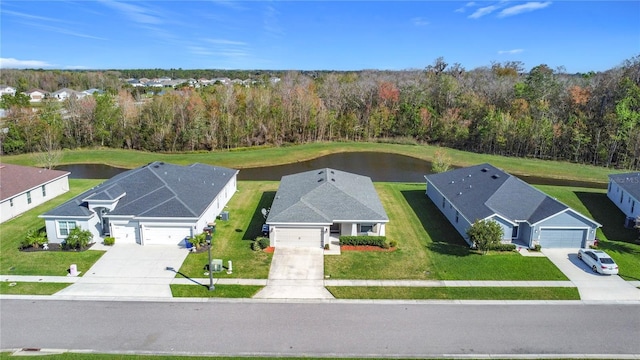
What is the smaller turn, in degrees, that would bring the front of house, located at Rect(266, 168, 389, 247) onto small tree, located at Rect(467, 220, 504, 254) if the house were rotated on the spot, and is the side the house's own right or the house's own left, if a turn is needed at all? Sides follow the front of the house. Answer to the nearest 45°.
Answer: approximately 90° to the house's own left

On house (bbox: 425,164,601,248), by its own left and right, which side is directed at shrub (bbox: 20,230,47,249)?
right

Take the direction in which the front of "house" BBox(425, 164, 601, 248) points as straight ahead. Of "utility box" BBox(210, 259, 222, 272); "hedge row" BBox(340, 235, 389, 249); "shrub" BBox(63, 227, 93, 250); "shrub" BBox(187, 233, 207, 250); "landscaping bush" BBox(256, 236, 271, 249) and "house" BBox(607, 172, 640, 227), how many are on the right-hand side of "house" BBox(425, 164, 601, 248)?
5

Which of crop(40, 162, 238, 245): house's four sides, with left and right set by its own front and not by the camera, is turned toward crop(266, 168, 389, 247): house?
left

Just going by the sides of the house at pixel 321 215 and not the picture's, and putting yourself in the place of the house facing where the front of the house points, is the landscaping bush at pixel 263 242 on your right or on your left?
on your right

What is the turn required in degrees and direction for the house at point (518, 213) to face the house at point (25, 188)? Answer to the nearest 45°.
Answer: approximately 135° to its right

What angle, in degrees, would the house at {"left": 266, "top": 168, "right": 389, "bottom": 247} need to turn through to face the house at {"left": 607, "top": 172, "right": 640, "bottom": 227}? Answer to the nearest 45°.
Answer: approximately 90° to its left

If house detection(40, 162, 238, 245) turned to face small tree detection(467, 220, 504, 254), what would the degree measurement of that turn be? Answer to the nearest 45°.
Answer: approximately 90° to its left

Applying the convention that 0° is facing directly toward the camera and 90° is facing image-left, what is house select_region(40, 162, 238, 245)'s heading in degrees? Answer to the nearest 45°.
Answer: approximately 45°

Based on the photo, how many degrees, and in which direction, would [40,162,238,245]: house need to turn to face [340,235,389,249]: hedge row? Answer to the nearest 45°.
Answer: approximately 90° to its left

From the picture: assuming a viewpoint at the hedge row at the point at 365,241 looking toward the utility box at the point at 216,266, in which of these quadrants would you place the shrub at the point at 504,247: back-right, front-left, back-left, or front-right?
back-left

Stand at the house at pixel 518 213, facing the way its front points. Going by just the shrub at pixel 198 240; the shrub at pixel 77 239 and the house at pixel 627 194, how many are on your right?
2

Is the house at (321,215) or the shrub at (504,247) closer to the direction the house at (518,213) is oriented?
the shrub

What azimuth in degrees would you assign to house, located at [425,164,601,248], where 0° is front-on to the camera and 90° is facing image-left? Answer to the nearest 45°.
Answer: approximately 315°
